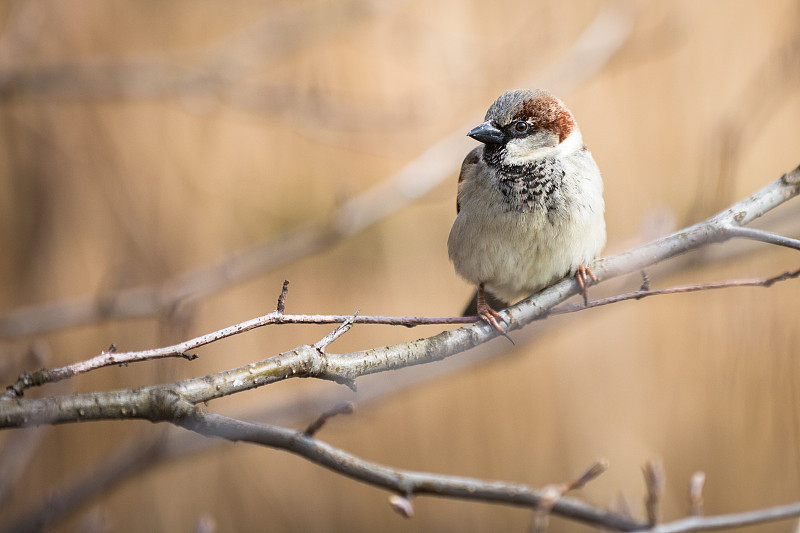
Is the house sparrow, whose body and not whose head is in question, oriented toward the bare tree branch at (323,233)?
no

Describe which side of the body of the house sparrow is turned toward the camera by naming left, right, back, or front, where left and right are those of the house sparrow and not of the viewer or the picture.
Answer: front
